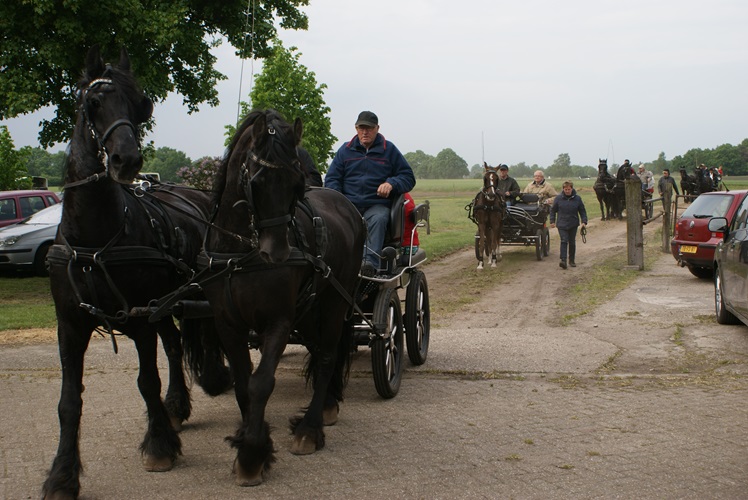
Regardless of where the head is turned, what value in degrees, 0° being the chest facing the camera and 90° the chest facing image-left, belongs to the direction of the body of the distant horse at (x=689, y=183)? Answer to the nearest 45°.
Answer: approximately 45°

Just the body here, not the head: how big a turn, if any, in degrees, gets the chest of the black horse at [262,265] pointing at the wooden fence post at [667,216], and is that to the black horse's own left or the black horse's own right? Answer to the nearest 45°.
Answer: approximately 180°

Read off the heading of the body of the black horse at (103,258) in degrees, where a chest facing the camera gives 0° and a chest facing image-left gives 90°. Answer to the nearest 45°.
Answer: approximately 45°

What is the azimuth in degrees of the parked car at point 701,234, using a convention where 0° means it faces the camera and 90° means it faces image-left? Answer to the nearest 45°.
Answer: approximately 225°

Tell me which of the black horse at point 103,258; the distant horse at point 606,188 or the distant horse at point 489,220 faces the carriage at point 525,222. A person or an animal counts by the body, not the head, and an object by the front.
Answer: the distant horse at point 606,188

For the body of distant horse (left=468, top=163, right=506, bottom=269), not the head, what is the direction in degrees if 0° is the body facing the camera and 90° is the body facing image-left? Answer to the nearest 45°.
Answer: approximately 0°

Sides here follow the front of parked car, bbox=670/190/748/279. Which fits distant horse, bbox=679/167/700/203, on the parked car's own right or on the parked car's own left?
on the parked car's own left

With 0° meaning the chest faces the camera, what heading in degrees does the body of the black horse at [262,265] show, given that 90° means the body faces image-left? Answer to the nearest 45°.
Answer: approximately 45°

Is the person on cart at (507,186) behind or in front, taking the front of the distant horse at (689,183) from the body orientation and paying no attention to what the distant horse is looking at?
in front
